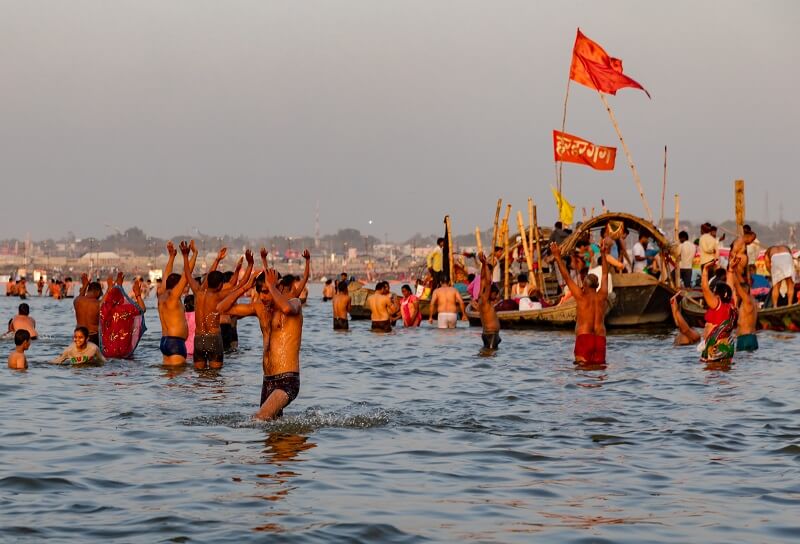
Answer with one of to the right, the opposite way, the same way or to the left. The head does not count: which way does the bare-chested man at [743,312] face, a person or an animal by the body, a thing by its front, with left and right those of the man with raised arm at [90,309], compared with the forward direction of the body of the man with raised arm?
the same way

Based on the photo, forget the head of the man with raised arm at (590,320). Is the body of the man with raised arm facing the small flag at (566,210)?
yes

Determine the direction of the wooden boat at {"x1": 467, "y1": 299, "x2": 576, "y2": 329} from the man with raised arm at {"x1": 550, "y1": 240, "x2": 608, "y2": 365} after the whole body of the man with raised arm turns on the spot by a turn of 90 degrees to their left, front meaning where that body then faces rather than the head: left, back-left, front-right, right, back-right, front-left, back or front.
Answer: right

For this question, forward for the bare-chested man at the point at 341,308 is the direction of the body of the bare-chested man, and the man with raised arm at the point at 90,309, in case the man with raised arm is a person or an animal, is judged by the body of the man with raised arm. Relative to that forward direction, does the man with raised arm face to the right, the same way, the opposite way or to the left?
the same way

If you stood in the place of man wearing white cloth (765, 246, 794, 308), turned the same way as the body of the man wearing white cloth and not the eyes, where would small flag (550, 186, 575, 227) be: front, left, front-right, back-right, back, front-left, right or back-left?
front-left

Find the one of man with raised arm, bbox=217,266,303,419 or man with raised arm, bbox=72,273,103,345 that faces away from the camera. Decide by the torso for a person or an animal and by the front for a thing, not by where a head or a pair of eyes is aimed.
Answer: man with raised arm, bbox=72,273,103,345

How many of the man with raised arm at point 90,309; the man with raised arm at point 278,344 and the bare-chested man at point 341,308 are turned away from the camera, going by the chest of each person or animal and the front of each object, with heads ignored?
2

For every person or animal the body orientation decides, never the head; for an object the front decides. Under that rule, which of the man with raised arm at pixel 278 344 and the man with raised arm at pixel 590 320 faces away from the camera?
the man with raised arm at pixel 590 320

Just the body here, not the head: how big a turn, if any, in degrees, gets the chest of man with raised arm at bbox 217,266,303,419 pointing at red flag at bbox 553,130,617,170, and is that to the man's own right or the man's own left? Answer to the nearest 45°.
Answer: approximately 180°

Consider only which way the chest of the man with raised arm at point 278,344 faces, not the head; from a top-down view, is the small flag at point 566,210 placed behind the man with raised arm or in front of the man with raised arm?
behind

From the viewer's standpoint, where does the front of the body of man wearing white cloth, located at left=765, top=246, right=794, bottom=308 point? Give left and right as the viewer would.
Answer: facing away from the viewer

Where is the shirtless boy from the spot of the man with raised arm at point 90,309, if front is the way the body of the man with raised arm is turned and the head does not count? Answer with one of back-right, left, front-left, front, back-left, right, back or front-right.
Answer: back-left

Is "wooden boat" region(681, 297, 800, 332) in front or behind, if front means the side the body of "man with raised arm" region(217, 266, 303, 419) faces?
behind

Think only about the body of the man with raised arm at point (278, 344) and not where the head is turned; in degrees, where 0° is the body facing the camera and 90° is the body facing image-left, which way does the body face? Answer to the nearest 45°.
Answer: approximately 45°
